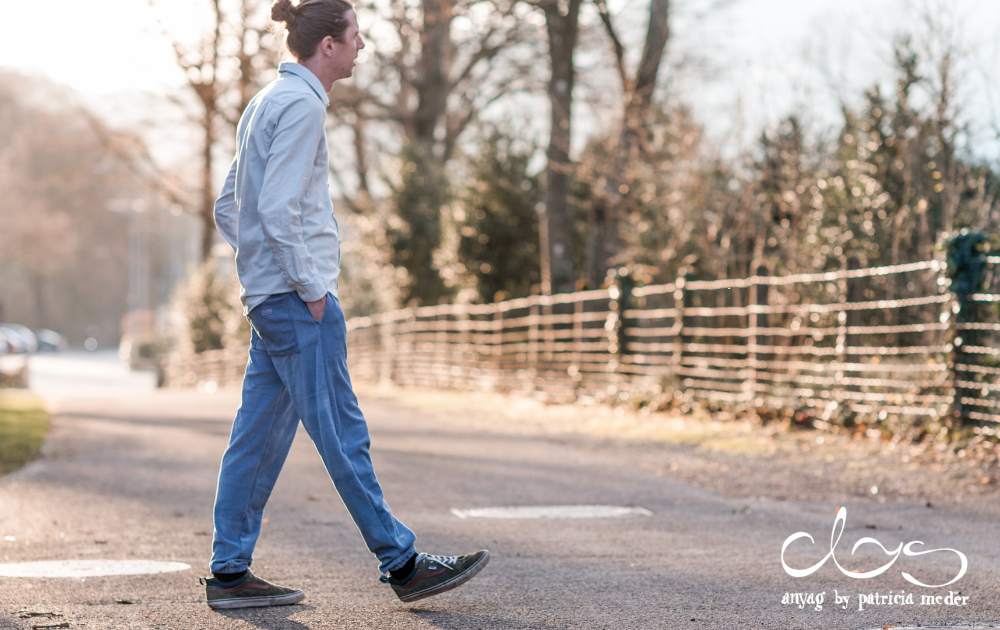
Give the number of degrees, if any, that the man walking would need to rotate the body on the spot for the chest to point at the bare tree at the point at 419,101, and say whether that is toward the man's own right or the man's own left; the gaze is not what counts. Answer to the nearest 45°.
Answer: approximately 90° to the man's own left

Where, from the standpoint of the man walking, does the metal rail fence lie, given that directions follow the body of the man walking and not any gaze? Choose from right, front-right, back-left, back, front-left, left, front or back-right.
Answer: front-left

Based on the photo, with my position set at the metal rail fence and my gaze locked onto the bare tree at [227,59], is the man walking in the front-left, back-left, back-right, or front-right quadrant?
back-left

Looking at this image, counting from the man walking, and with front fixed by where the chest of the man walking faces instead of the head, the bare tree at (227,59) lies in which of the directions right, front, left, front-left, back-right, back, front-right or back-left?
left

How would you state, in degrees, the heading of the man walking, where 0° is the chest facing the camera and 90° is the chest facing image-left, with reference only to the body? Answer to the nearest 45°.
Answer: approximately 270°

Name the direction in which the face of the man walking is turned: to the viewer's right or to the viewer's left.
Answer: to the viewer's right
